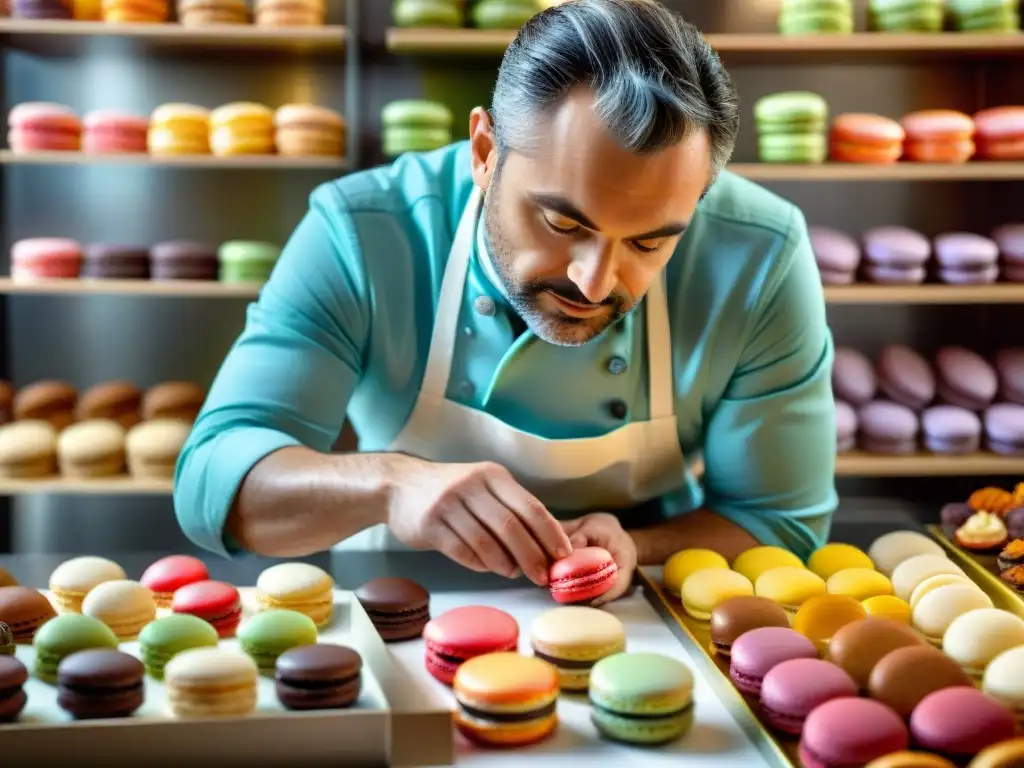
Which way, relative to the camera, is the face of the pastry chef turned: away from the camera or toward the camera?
toward the camera

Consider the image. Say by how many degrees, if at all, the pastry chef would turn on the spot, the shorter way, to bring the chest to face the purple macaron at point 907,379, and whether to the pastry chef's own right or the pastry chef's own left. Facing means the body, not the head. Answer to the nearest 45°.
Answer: approximately 135° to the pastry chef's own left

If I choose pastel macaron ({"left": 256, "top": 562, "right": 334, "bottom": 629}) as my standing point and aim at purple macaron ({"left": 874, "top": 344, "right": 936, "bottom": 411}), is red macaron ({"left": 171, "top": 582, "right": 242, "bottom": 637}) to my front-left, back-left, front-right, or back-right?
back-left

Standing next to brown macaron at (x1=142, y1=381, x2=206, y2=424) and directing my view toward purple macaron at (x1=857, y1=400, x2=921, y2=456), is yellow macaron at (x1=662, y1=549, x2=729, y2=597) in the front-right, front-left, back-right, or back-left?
front-right

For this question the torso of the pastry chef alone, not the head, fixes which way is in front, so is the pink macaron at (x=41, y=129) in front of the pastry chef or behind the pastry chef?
behind

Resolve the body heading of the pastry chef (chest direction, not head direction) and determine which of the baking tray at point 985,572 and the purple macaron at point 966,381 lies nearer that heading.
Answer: the baking tray

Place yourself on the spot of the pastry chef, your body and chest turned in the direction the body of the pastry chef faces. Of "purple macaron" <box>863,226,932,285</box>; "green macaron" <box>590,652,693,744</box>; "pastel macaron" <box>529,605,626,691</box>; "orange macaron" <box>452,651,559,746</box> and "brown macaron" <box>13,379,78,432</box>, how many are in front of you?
3

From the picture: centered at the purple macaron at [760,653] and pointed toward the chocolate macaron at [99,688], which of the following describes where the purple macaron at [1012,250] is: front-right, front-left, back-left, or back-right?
back-right

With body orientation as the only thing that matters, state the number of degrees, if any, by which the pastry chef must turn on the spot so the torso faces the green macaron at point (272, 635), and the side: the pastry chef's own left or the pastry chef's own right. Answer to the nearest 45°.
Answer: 0° — they already face it

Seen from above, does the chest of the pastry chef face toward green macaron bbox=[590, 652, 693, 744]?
yes

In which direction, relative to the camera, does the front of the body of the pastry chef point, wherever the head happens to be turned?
toward the camera

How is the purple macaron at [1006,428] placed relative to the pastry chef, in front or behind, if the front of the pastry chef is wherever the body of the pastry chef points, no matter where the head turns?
behind
